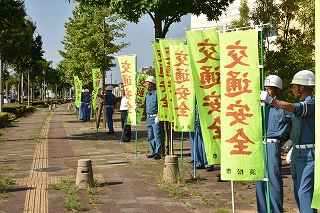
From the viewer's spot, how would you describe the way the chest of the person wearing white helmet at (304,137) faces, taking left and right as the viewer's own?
facing to the left of the viewer

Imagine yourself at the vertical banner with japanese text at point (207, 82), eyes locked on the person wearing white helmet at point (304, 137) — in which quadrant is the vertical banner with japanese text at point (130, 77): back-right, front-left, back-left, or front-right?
back-left

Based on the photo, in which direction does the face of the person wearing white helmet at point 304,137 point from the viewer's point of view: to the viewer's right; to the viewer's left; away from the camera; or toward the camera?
to the viewer's left
